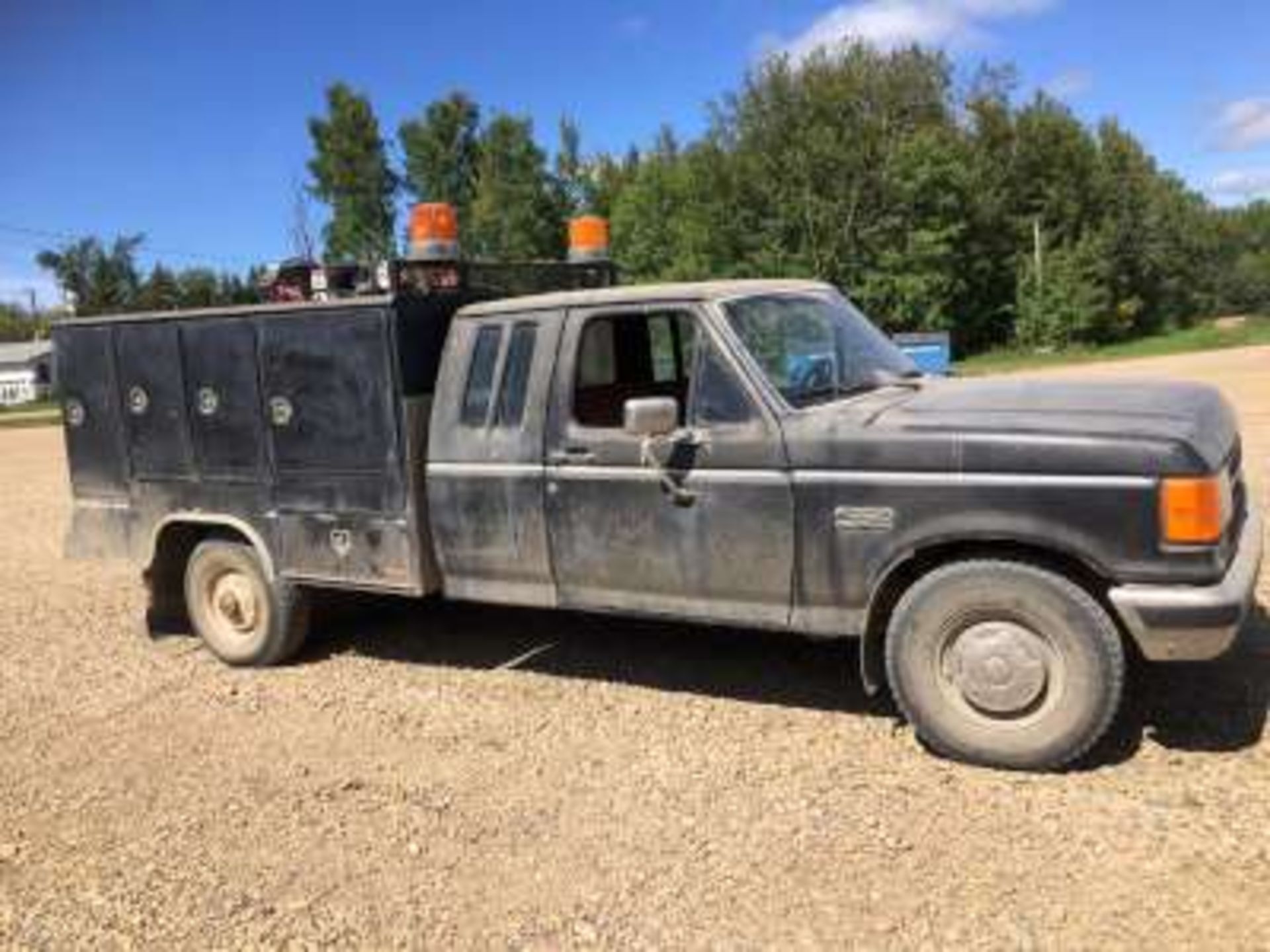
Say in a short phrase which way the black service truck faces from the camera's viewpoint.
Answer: facing the viewer and to the right of the viewer

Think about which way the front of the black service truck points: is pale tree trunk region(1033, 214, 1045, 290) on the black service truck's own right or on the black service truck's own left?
on the black service truck's own left
